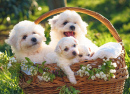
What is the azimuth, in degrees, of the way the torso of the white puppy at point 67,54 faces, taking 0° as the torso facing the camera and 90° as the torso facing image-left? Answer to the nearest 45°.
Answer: approximately 315°

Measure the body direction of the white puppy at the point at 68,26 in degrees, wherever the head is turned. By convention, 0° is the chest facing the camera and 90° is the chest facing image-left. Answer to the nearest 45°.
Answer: approximately 0°

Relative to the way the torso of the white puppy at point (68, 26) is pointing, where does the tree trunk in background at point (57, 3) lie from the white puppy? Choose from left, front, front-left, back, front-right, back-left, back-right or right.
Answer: back

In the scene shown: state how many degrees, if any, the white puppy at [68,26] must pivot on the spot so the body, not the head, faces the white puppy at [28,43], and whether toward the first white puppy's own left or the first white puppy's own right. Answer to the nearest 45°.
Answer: approximately 90° to the first white puppy's own right
